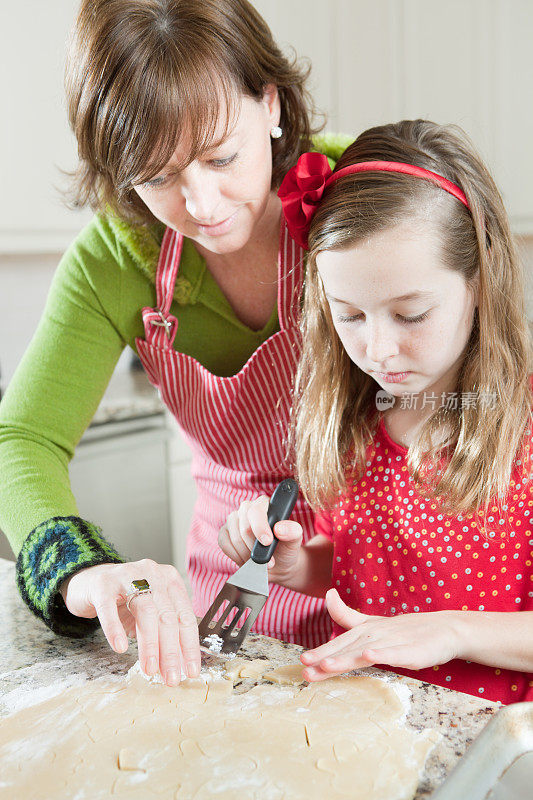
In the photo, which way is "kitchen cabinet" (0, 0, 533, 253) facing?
toward the camera

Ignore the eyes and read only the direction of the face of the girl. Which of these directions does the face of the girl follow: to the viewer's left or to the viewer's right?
to the viewer's left

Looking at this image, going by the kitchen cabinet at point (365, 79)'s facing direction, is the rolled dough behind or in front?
in front

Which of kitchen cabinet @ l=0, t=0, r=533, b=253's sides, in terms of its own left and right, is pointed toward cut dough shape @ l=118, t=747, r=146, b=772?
front

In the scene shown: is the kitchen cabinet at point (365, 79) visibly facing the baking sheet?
yes

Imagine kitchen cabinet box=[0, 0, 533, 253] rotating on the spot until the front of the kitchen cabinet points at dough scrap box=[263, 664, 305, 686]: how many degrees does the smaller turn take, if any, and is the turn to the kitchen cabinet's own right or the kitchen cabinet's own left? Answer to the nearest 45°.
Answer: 0° — it already faces it

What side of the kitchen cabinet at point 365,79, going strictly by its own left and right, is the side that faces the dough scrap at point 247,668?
front

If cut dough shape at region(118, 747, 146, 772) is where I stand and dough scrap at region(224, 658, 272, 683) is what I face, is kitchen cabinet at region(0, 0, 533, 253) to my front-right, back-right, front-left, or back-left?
front-left

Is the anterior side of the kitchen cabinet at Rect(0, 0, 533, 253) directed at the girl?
yes

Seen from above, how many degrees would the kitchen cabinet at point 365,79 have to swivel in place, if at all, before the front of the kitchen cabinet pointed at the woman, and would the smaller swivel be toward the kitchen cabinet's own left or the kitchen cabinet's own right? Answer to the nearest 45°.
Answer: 0° — it already faces them
